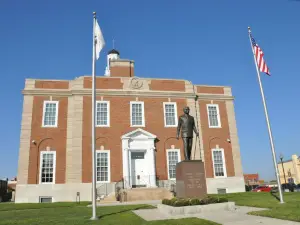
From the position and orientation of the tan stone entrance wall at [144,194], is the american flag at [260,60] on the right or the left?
on its left

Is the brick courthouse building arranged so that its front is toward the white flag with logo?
yes

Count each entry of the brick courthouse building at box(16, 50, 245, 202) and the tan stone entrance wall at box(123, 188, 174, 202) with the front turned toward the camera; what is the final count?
2

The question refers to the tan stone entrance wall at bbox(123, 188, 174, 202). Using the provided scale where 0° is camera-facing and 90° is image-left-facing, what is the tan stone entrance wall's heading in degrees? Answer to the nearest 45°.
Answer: approximately 0°
